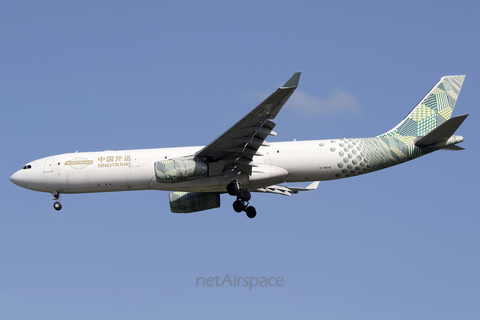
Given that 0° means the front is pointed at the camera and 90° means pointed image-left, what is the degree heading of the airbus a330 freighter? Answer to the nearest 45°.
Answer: approximately 90°
